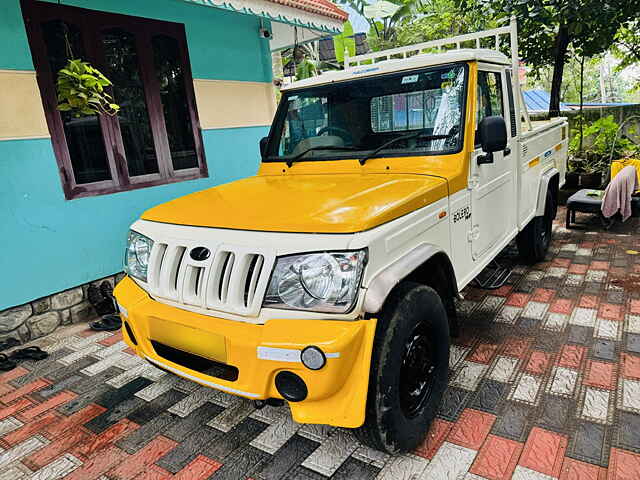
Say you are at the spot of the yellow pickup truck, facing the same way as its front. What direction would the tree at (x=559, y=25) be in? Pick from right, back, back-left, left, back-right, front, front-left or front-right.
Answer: back

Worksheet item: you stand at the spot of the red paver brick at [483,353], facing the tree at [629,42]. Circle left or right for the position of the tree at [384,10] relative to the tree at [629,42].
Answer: left

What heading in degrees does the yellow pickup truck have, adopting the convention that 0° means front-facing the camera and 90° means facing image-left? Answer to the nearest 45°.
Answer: approximately 45°
